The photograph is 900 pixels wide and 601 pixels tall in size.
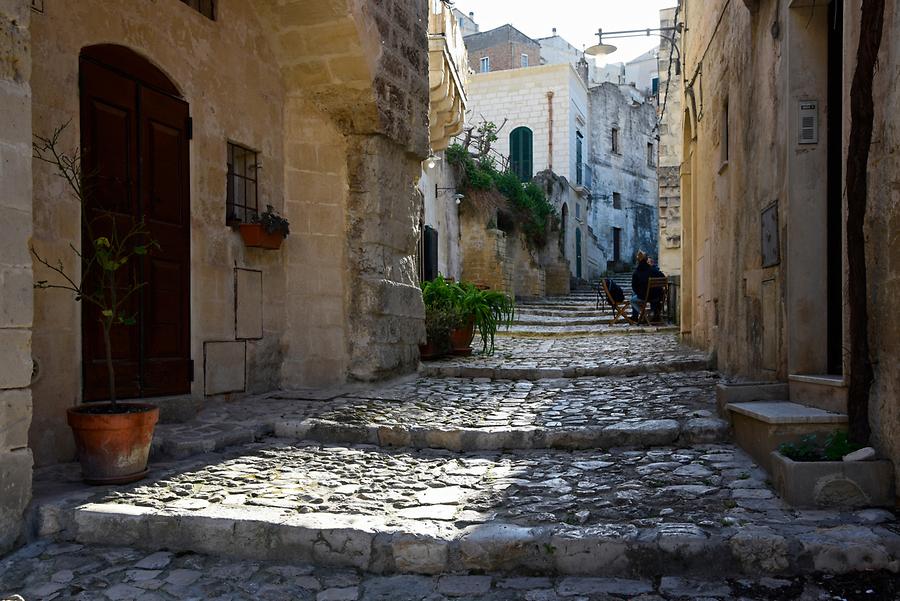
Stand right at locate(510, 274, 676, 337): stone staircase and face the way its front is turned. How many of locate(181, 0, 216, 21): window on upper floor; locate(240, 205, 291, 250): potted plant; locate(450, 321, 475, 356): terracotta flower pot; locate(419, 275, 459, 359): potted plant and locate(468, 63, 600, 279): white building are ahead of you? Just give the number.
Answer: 4

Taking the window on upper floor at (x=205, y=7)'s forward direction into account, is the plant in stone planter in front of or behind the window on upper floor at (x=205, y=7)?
in front

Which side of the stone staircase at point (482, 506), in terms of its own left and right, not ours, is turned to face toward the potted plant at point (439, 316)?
back

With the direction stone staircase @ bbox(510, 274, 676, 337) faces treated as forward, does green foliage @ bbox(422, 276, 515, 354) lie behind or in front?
in front

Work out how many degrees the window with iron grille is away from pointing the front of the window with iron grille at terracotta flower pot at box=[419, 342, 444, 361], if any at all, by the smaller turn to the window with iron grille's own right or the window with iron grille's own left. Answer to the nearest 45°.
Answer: approximately 90° to the window with iron grille's own left

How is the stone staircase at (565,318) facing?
toward the camera

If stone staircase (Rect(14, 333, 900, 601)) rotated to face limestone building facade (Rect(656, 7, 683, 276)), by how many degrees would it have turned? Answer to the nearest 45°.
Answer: approximately 180°

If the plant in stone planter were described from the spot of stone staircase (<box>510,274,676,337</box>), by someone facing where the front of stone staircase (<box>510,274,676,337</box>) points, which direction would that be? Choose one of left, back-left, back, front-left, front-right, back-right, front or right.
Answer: front

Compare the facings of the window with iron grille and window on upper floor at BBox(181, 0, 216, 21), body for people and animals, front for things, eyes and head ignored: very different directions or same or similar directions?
same or similar directions

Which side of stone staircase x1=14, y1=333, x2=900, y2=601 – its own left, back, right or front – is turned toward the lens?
front

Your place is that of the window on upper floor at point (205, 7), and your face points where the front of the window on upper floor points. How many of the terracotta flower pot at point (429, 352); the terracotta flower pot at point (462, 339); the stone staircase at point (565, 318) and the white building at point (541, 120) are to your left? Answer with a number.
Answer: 4

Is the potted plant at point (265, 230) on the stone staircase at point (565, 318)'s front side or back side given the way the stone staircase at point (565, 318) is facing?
on the front side

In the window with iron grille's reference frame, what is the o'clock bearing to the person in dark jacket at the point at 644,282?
The person in dark jacket is roughly at 9 o'clock from the window with iron grille.
